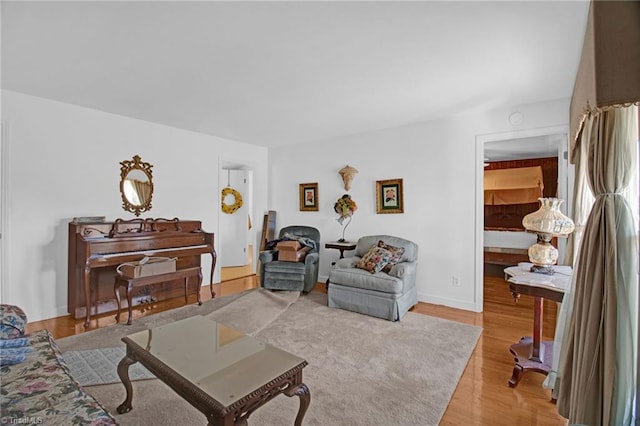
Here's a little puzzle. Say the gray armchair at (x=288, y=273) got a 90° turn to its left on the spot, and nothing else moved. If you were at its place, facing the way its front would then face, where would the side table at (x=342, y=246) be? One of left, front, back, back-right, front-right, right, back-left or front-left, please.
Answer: front-left

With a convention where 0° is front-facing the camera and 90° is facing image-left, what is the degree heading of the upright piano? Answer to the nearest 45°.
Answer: approximately 315°

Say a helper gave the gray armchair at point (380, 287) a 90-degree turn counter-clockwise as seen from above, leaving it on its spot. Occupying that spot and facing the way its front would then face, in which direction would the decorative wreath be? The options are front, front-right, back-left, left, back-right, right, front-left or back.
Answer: back

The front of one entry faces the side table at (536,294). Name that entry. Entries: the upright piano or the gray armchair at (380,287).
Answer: the upright piano

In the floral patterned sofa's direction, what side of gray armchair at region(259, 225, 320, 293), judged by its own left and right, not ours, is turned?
front

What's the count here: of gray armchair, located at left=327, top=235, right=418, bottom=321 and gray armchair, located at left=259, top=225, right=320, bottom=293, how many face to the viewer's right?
0

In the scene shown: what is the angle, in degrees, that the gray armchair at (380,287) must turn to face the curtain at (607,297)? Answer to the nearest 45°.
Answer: approximately 90° to its left

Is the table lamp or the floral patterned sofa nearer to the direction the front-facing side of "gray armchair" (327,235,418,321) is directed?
the floral patterned sofa
